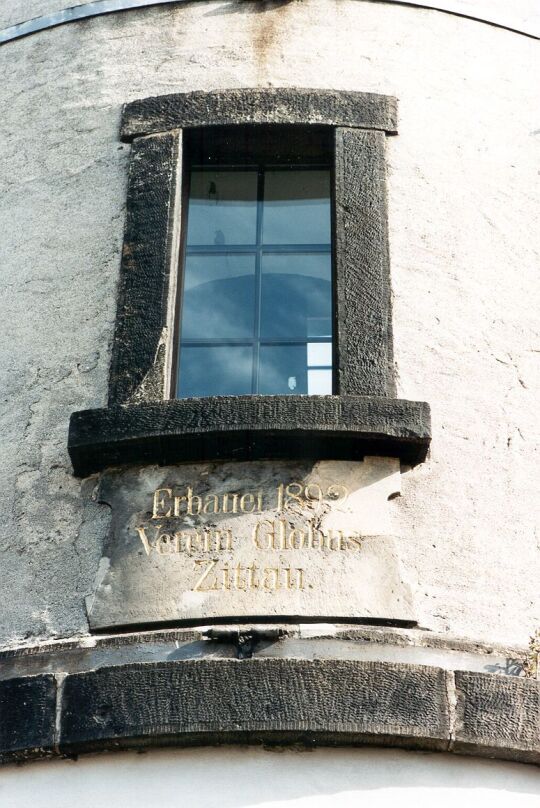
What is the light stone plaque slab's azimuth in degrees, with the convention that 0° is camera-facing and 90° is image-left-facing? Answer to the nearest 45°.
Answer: approximately 0°
